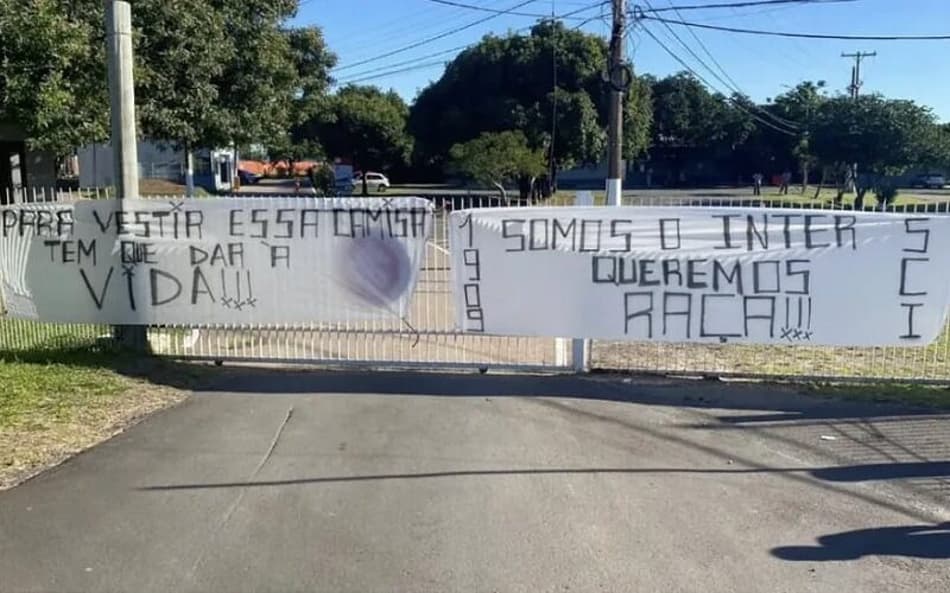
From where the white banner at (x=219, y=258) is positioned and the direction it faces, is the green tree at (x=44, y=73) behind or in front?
behind

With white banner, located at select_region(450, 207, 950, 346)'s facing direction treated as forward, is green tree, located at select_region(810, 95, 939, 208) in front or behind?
behind

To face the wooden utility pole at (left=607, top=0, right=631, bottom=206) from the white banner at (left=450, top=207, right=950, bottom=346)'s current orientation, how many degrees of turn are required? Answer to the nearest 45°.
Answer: approximately 180°

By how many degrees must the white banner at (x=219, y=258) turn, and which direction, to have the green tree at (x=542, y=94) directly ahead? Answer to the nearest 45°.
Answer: approximately 135° to its left

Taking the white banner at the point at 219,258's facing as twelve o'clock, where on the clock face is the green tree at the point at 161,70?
The green tree is roughly at 6 o'clock from the white banner.

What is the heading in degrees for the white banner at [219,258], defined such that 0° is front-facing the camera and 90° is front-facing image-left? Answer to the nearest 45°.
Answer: approximately 0°

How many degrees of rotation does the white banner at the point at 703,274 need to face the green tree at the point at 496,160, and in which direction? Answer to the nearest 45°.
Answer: approximately 180°

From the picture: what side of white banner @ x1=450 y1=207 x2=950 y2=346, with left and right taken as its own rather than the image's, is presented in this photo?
front

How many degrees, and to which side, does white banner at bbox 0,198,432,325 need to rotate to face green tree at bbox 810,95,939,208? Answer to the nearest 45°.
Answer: approximately 135° to its left

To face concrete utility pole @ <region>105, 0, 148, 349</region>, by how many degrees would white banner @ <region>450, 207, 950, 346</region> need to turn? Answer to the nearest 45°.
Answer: approximately 90° to its right

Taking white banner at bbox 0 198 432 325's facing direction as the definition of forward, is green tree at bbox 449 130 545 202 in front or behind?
behind

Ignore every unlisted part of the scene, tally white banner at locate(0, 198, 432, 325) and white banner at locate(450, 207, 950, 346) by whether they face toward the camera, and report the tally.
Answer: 2
